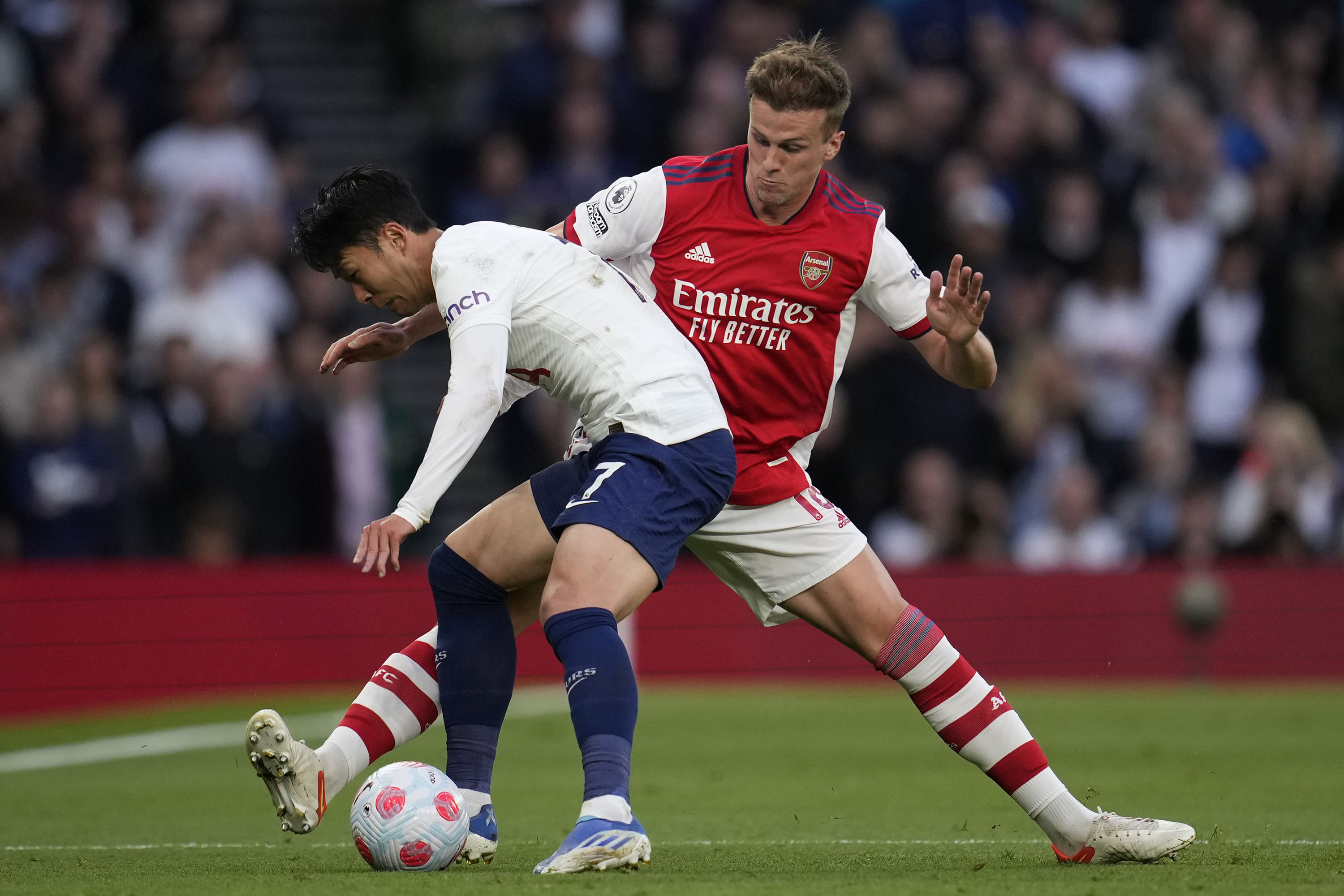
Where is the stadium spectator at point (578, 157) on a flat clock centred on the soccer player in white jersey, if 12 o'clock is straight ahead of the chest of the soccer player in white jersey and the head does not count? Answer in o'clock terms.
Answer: The stadium spectator is roughly at 3 o'clock from the soccer player in white jersey.

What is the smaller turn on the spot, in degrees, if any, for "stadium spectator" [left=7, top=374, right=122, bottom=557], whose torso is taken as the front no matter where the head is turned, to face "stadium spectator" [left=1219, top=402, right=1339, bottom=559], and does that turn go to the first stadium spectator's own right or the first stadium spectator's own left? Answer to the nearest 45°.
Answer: approximately 90° to the first stadium spectator's own left

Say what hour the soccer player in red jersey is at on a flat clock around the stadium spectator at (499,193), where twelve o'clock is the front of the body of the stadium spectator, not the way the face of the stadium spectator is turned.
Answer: The soccer player in red jersey is roughly at 12 o'clock from the stadium spectator.

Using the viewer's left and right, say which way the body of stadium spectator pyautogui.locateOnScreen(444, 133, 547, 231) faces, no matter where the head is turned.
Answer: facing the viewer

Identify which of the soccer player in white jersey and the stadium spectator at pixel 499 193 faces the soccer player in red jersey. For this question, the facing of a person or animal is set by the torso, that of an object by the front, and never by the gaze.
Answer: the stadium spectator

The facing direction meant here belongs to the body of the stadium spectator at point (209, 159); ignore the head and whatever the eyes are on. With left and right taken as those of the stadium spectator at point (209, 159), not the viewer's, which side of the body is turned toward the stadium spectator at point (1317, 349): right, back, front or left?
left

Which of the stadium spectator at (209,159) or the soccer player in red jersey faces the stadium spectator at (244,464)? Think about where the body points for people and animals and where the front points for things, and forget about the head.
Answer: the stadium spectator at (209,159)

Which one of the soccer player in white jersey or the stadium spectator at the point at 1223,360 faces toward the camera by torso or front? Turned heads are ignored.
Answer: the stadium spectator

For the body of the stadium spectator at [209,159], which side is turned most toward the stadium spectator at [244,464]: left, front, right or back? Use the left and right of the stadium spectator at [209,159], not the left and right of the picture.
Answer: front

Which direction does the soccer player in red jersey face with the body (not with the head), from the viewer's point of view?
toward the camera

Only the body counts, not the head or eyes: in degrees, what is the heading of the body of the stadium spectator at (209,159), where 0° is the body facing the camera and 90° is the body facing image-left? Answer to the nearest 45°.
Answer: approximately 0°

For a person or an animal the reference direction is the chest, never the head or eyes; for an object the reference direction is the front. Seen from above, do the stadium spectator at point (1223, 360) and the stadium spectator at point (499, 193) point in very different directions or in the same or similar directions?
same or similar directions

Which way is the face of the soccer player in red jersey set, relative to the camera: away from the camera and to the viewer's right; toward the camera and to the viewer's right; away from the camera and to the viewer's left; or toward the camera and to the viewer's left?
toward the camera and to the viewer's left

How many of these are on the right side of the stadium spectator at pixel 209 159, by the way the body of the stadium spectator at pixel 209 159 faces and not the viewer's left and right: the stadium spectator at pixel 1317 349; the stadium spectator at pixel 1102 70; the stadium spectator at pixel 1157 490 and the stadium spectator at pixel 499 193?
0

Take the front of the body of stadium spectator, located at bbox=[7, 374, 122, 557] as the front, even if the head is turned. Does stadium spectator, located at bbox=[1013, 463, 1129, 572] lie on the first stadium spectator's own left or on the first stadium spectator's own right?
on the first stadium spectator's own left

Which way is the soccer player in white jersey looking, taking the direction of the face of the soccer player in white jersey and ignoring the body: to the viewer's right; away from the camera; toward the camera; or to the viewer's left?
to the viewer's left

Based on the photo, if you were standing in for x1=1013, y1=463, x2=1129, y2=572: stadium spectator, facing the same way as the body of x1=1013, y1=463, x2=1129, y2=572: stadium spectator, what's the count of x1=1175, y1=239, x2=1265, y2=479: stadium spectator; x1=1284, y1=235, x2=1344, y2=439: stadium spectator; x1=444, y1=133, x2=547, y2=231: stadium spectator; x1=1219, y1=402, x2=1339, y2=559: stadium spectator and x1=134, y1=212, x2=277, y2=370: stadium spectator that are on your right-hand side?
2

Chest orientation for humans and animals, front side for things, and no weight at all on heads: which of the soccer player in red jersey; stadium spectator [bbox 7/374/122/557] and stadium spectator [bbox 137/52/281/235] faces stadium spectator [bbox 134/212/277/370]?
stadium spectator [bbox 137/52/281/235]

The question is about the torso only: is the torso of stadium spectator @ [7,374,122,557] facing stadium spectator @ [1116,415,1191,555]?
no

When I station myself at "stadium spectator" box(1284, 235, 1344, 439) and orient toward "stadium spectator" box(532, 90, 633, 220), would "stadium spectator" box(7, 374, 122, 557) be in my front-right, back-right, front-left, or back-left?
front-left
